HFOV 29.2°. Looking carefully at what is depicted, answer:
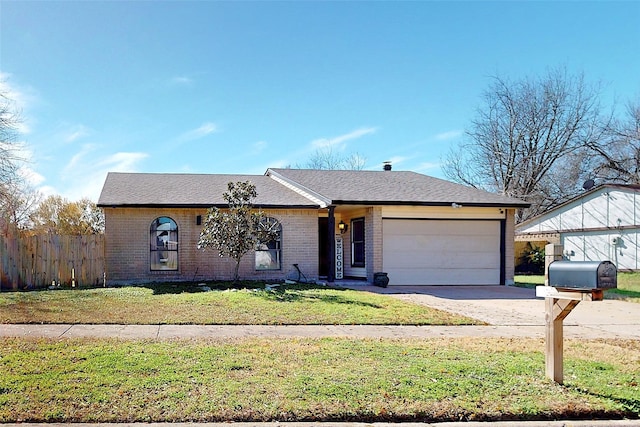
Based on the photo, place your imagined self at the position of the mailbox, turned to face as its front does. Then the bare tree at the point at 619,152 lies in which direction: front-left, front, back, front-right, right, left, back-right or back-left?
back-left

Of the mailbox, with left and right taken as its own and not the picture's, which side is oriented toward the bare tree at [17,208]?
back

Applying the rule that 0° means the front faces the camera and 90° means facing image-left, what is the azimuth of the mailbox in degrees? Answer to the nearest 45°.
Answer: approximately 315°

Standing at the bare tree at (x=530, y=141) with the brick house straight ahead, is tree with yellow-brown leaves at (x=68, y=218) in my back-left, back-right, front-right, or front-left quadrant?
front-right

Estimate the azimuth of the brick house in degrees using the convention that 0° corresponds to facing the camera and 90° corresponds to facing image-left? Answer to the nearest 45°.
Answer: approximately 0°

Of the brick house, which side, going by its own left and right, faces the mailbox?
front

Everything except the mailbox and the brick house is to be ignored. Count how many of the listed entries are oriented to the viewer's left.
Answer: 0

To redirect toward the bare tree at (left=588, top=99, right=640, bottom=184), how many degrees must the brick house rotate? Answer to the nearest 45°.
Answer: approximately 135° to its left

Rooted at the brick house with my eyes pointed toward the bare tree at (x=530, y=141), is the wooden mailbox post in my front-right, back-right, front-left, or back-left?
back-right

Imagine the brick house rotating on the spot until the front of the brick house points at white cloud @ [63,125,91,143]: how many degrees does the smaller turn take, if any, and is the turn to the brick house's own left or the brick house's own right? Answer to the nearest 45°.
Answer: approximately 90° to the brick house's own right
